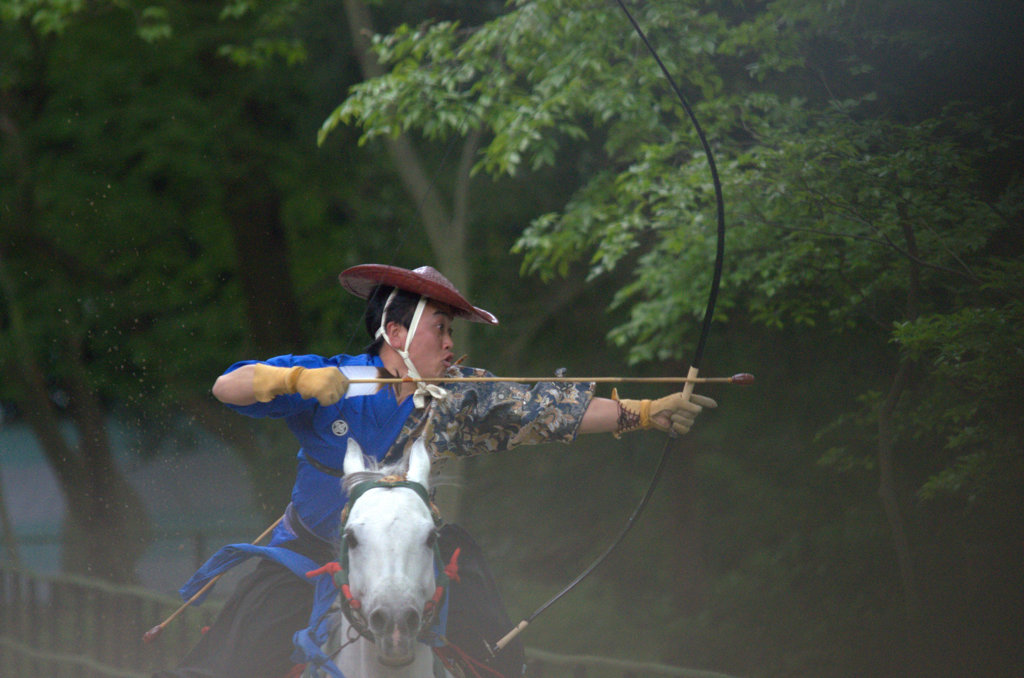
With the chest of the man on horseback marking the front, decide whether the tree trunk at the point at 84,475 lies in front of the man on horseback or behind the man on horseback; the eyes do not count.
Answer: behind

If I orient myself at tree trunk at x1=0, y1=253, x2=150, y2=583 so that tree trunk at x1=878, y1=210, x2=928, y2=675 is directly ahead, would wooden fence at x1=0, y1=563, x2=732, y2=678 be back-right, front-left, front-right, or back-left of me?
front-right

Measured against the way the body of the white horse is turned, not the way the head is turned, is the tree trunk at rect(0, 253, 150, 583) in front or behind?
behind

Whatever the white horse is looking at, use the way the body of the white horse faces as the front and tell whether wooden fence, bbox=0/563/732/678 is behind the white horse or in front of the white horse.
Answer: behind

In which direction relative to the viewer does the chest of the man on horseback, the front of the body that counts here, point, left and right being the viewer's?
facing the viewer

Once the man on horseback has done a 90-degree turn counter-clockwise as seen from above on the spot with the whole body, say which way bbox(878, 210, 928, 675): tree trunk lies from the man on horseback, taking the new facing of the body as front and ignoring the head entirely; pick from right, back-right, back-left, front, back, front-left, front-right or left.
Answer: front-left

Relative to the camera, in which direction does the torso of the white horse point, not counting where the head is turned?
toward the camera

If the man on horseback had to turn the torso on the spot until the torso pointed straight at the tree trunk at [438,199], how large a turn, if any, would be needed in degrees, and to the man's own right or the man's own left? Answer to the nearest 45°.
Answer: approximately 180°
